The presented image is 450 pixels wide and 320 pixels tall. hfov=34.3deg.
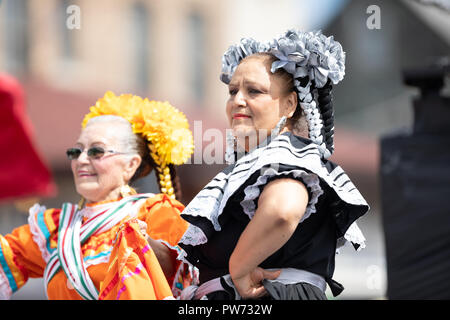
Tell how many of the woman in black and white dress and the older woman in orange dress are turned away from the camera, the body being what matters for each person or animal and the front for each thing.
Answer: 0

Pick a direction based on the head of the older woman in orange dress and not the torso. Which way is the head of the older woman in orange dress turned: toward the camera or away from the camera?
toward the camera

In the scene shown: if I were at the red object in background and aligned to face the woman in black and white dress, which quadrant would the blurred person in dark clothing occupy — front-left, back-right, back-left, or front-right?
front-left

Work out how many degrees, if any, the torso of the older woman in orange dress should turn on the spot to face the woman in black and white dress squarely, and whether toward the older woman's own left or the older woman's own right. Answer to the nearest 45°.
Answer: approximately 90° to the older woman's own left

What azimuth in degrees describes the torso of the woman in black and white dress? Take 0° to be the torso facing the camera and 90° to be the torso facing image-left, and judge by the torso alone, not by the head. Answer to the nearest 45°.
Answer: approximately 90°

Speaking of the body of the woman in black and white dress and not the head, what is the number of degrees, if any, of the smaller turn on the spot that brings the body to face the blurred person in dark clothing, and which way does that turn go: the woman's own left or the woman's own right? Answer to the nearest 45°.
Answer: approximately 135° to the woman's own right

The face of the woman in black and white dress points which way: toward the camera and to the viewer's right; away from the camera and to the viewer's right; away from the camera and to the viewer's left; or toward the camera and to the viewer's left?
toward the camera and to the viewer's left

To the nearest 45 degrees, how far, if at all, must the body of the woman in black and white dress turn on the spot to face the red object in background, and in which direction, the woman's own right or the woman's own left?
approximately 45° to the woman's own right

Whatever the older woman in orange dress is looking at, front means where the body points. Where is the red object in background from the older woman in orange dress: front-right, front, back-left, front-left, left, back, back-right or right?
back-right

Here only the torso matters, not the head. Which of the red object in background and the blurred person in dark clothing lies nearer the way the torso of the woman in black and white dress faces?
the red object in background

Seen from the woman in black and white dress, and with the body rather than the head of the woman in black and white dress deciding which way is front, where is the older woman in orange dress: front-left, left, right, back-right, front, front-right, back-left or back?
front-right
